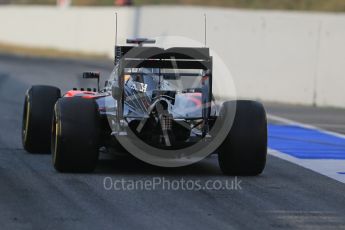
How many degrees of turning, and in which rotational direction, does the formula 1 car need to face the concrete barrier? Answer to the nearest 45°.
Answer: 0° — it already faces it

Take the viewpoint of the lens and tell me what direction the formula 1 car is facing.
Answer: facing away from the viewer
